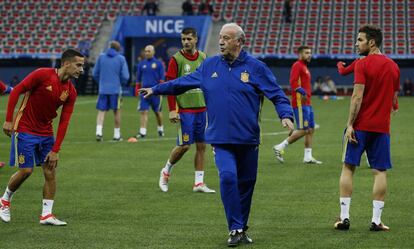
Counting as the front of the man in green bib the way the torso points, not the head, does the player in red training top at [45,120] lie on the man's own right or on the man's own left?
on the man's own right

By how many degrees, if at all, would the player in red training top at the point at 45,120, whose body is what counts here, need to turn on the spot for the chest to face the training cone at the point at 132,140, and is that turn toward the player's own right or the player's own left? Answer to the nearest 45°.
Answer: approximately 135° to the player's own left

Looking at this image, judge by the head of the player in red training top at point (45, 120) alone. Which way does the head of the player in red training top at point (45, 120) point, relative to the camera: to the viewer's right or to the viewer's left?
to the viewer's right

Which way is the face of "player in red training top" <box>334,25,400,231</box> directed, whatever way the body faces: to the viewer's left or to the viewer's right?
to the viewer's left

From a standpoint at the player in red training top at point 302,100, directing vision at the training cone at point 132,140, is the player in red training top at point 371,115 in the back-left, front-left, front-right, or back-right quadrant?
back-left

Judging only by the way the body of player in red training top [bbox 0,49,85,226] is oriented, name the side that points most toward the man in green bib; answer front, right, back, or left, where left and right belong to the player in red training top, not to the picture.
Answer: left

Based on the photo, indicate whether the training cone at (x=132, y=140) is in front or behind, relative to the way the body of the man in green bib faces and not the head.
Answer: behind

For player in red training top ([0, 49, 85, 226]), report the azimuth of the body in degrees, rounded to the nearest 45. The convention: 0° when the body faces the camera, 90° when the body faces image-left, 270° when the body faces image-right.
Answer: approximately 315°

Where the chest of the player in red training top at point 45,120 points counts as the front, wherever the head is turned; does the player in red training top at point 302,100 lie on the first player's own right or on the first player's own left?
on the first player's own left
